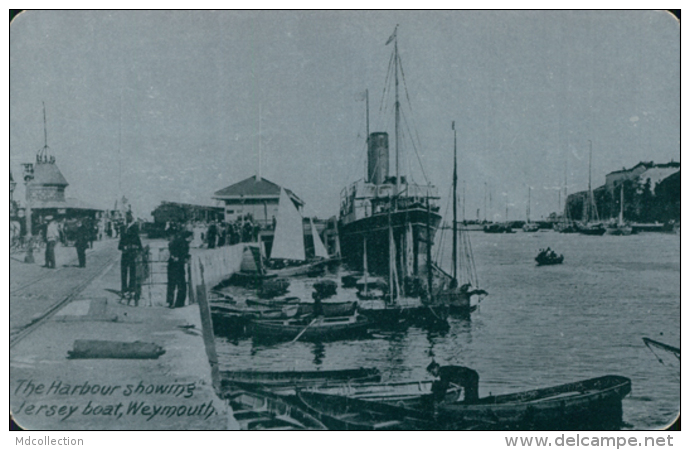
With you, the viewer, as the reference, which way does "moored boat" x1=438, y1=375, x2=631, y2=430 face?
facing to the right of the viewer

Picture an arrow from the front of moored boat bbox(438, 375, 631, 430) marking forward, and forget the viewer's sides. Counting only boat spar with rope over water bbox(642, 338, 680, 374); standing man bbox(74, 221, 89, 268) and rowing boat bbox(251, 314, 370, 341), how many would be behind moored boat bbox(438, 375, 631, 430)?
2

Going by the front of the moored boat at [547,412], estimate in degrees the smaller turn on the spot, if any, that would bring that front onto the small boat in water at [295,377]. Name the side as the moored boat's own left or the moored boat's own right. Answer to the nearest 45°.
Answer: approximately 180°

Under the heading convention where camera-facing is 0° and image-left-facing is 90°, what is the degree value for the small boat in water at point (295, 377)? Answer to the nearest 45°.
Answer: approximately 270°

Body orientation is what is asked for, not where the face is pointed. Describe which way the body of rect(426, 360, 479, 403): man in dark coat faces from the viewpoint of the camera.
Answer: to the viewer's left

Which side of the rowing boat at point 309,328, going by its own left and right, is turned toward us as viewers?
right
